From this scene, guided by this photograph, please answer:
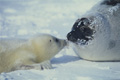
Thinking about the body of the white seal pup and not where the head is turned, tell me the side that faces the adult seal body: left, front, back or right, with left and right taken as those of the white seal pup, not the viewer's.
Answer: front

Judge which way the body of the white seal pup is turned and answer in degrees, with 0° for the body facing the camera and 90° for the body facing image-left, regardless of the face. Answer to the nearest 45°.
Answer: approximately 270°
